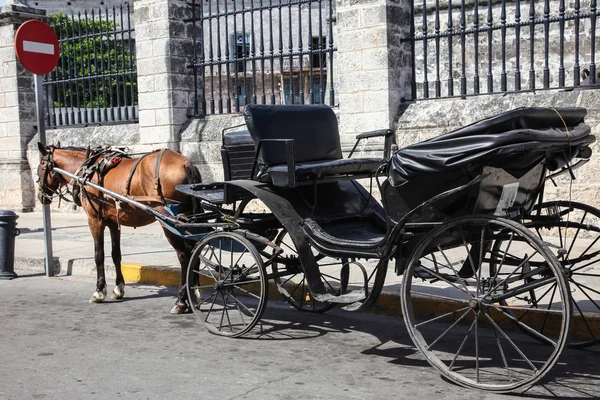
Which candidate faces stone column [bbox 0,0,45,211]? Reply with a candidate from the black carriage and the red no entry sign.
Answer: the black carriage

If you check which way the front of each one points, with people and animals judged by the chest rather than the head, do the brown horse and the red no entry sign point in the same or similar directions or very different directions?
very different directions

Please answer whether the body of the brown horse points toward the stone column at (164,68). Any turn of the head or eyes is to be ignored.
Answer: no

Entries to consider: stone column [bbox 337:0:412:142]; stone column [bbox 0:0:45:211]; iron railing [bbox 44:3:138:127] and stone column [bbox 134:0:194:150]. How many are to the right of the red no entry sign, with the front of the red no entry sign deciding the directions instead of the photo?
0

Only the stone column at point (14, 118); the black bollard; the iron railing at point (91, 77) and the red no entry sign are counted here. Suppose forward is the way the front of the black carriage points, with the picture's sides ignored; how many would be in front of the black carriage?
4

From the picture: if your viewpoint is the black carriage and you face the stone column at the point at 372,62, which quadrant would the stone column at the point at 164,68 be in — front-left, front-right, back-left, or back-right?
front-left

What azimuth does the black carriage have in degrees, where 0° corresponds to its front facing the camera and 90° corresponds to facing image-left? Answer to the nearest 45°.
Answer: approximately 135°

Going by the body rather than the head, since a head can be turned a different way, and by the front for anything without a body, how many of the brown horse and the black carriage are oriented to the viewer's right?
0

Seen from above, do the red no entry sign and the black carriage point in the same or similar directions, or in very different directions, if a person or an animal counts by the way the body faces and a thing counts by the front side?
very different directions

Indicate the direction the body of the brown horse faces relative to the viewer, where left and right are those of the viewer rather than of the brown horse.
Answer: facing away from the viewer and to the left of the viewer

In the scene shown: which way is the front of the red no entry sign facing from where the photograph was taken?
facing the viewer and to the right of the viewer

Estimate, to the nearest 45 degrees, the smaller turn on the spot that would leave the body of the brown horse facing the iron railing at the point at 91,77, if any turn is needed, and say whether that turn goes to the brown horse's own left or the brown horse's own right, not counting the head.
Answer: approximately 45° to the brown horse's own right

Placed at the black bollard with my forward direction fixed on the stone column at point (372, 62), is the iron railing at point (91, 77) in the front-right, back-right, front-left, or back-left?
front-left

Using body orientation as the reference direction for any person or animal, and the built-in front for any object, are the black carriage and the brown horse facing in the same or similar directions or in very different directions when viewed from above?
same or similar directions

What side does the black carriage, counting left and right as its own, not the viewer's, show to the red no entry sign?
front

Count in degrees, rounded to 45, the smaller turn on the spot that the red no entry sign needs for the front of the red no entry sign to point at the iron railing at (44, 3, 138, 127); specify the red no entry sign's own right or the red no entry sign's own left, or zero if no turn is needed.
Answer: approximately 135° to the red no entry sign's own left

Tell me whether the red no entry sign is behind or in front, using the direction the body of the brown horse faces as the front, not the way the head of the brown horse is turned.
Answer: in front
